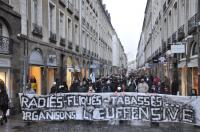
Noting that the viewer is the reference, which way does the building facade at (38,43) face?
facing the viewer and to the right of the viewer
